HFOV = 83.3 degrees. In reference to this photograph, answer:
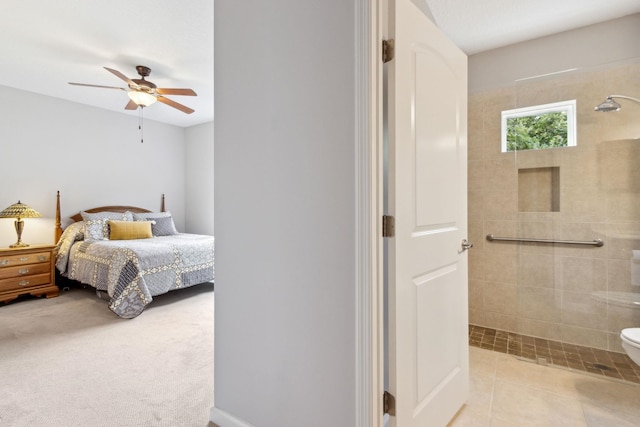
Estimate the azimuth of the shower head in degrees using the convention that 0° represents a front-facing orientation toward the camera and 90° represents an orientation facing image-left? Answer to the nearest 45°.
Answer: approximately 90°

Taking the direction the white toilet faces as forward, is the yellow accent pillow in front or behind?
in front

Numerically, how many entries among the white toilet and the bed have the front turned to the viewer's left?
1

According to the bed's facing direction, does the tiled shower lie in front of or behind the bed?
in front

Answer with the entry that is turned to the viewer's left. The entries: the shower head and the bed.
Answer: the shower head

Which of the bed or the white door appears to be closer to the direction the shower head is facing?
the bed

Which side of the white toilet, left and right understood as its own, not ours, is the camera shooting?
left
